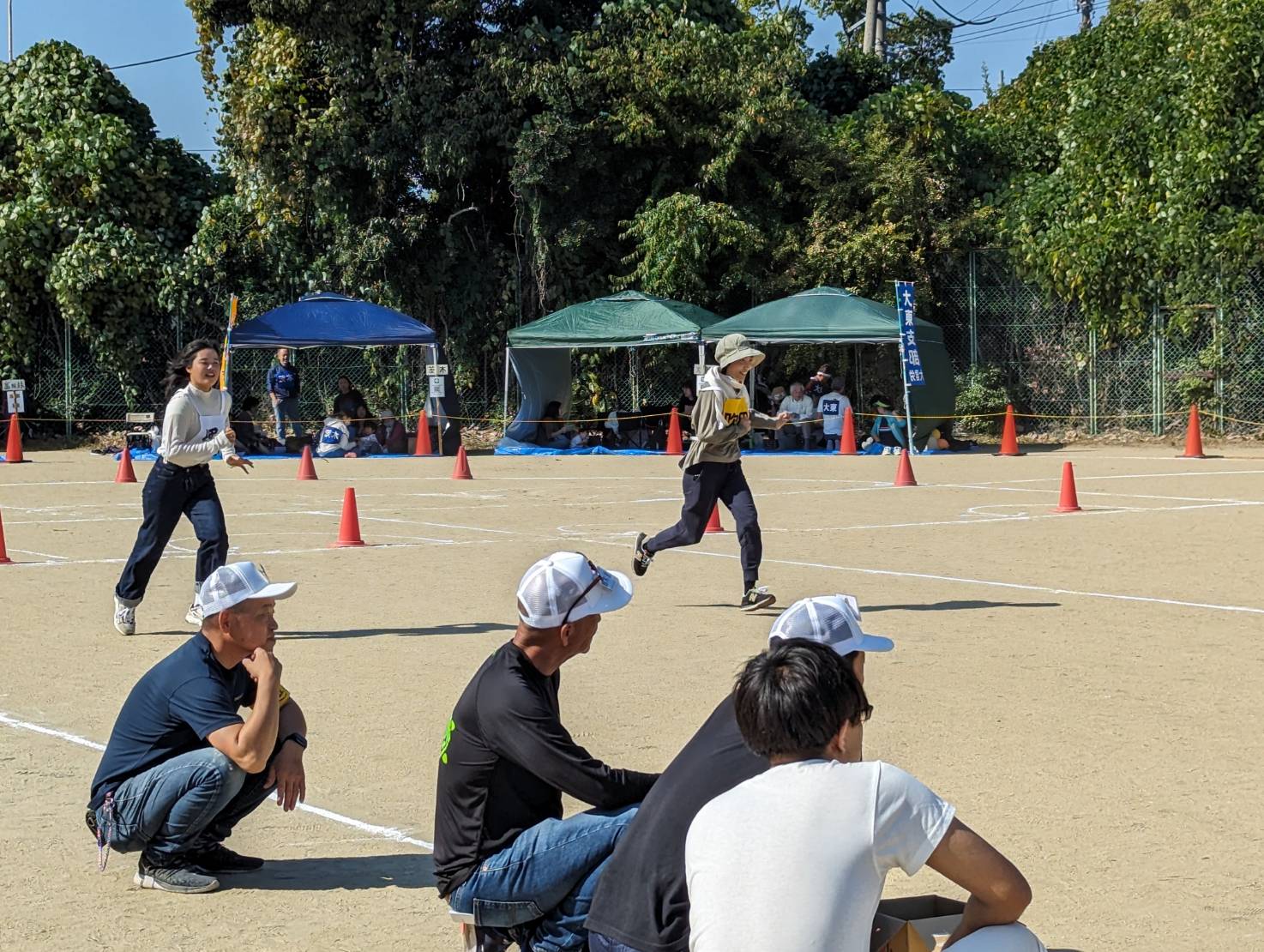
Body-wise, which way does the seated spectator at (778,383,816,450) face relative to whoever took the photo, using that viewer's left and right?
facing the viewer

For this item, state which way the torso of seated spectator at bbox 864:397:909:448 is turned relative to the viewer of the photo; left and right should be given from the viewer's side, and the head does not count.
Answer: facing the viewer and to the left of the viewer

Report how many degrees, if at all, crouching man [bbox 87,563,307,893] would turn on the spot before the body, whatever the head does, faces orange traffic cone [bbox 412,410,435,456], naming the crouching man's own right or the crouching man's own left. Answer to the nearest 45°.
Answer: approximately 90° to the crouching man's own left

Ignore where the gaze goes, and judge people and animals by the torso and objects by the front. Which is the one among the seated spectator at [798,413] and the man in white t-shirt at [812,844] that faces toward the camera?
the seated spectator

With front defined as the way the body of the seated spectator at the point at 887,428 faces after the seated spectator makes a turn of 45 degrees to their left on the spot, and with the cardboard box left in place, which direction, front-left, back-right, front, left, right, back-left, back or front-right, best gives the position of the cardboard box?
front

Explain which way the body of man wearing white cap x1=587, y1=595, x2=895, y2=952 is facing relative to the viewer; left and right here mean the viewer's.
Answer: facing to the right of the viewer

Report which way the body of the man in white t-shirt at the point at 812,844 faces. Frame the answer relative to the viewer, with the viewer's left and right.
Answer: facing away from the viewer and to the right of the viewer

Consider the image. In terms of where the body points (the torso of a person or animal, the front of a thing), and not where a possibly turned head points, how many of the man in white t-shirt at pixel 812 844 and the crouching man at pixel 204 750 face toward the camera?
0

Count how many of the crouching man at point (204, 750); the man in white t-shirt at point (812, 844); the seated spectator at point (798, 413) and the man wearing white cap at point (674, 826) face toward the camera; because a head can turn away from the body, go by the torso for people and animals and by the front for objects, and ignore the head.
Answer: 1

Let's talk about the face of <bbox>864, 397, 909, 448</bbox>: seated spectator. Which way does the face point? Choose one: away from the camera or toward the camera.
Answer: toward the camera

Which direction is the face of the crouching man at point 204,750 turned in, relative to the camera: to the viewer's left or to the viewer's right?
to the viewer's right

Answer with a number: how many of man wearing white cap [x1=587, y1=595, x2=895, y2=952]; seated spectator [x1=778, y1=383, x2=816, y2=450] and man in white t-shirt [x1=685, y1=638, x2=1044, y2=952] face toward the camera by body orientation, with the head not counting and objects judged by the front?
1

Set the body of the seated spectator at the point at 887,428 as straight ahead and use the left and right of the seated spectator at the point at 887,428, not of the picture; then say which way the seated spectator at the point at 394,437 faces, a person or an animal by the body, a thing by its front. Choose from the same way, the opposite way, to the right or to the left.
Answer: the same way

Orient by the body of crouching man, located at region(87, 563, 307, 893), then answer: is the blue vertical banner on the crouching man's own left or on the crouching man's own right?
on the crouching man's own left

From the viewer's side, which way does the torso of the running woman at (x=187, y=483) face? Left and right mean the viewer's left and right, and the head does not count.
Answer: facing the viewer and to the right of the viewer
